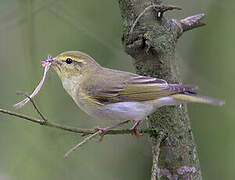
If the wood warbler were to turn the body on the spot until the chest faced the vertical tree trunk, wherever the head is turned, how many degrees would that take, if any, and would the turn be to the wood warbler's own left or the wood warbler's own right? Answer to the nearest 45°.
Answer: approximately 135° to the wood warbler's own right

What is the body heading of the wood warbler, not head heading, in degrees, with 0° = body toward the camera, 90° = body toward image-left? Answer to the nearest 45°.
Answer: approximately 90°
